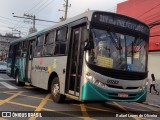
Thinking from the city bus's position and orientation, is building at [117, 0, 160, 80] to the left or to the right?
on its left

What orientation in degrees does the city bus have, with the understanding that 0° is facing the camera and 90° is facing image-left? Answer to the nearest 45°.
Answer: approximately 315°
